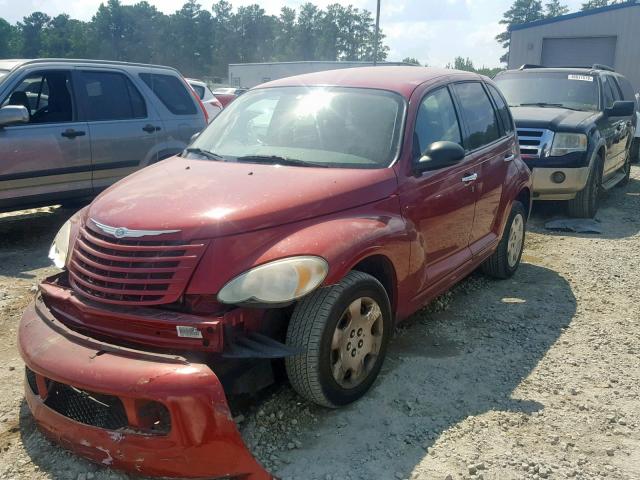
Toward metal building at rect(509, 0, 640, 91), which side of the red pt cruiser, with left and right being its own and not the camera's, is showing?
back

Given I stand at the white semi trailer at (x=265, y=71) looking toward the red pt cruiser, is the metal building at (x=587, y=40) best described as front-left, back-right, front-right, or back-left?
front-left

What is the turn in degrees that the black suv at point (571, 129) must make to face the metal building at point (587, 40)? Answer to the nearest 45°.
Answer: approximately 135° to its right

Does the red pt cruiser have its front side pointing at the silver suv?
no

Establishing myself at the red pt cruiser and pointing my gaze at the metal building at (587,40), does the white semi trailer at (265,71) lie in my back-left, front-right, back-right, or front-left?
front-left

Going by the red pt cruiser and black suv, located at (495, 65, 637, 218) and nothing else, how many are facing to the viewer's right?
0

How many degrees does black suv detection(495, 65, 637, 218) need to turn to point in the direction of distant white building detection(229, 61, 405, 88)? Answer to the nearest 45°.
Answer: approximately 90° to its right

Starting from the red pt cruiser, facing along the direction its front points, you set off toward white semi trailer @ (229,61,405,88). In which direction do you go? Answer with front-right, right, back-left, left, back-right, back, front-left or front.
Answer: back-right

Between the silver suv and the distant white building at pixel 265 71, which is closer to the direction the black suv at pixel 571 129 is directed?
the silver suv

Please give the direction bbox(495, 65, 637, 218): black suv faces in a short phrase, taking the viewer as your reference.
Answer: facing the viewer and to the left of the viewer

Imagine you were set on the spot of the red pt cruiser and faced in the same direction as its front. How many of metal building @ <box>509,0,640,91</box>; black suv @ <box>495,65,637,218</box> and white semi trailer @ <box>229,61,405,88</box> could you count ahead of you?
0

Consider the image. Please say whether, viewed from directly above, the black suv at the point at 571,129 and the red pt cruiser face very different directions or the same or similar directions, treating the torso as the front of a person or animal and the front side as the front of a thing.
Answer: same or similar directions
